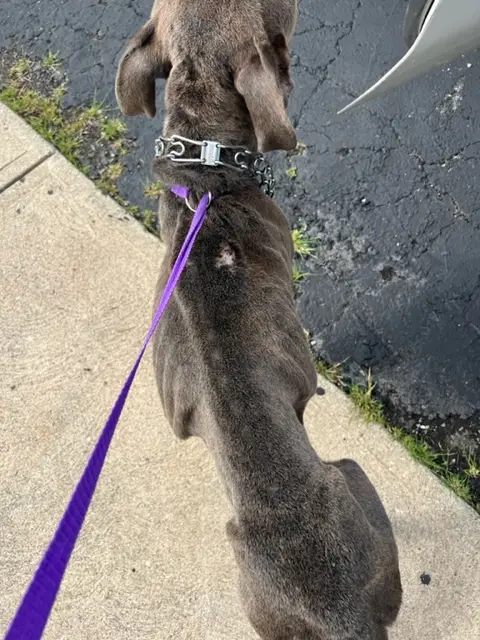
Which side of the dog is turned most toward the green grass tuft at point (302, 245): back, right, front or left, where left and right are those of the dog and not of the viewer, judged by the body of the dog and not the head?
front

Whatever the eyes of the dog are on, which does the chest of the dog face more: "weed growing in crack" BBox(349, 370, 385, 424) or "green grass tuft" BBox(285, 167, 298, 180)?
the green grass tuft

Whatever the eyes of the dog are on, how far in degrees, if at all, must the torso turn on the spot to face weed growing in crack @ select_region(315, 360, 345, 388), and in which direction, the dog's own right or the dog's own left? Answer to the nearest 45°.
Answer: approximately 45° to the dog's own right

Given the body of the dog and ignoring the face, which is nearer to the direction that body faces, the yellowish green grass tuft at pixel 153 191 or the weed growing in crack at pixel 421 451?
the yellowish green grass tuft

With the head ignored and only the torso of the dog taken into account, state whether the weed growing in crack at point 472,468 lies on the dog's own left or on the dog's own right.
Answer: on the dog's own right

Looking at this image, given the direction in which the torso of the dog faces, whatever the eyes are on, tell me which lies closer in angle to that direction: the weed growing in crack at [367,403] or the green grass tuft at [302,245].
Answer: the green grass tuft

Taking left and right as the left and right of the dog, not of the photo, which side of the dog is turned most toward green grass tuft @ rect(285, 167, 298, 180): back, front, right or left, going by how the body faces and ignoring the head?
front

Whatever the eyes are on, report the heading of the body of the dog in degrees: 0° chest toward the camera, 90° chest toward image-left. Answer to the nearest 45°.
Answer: approximately 180°

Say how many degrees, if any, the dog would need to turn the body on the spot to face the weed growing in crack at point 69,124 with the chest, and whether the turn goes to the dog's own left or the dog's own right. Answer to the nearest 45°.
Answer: approximately 45° to the dog's own left

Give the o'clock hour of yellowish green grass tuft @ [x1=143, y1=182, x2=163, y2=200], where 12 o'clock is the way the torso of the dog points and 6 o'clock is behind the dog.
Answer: The yellowish green grass tuft is roughly at 11 o'clock from the dog.
